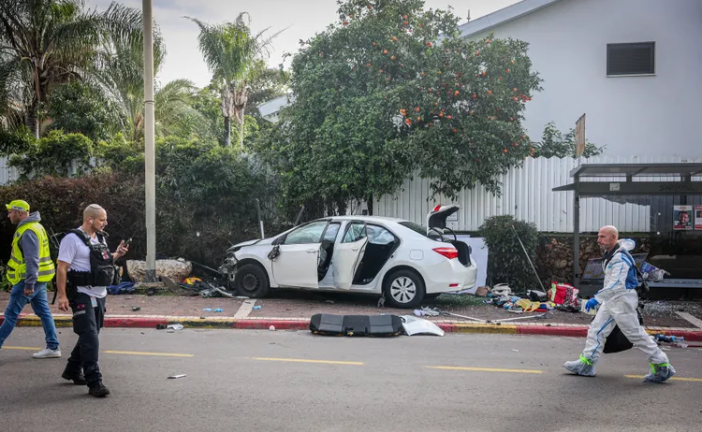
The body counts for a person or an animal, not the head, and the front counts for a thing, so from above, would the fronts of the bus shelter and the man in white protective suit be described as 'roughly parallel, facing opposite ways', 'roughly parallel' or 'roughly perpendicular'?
roughly perpendicular

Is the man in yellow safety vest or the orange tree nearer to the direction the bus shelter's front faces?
the man in yellow safety vest

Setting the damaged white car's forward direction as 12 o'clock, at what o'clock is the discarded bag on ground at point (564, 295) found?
The discarded bag on ground is roughly at 6 o'clock from the damaged white car.

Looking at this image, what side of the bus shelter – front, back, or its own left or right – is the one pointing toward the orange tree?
right

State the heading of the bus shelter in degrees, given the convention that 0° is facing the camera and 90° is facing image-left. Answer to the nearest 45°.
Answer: approximately 0°

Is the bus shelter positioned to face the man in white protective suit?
yes

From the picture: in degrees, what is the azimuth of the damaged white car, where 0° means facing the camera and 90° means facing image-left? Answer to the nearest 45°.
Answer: approximately 90°
